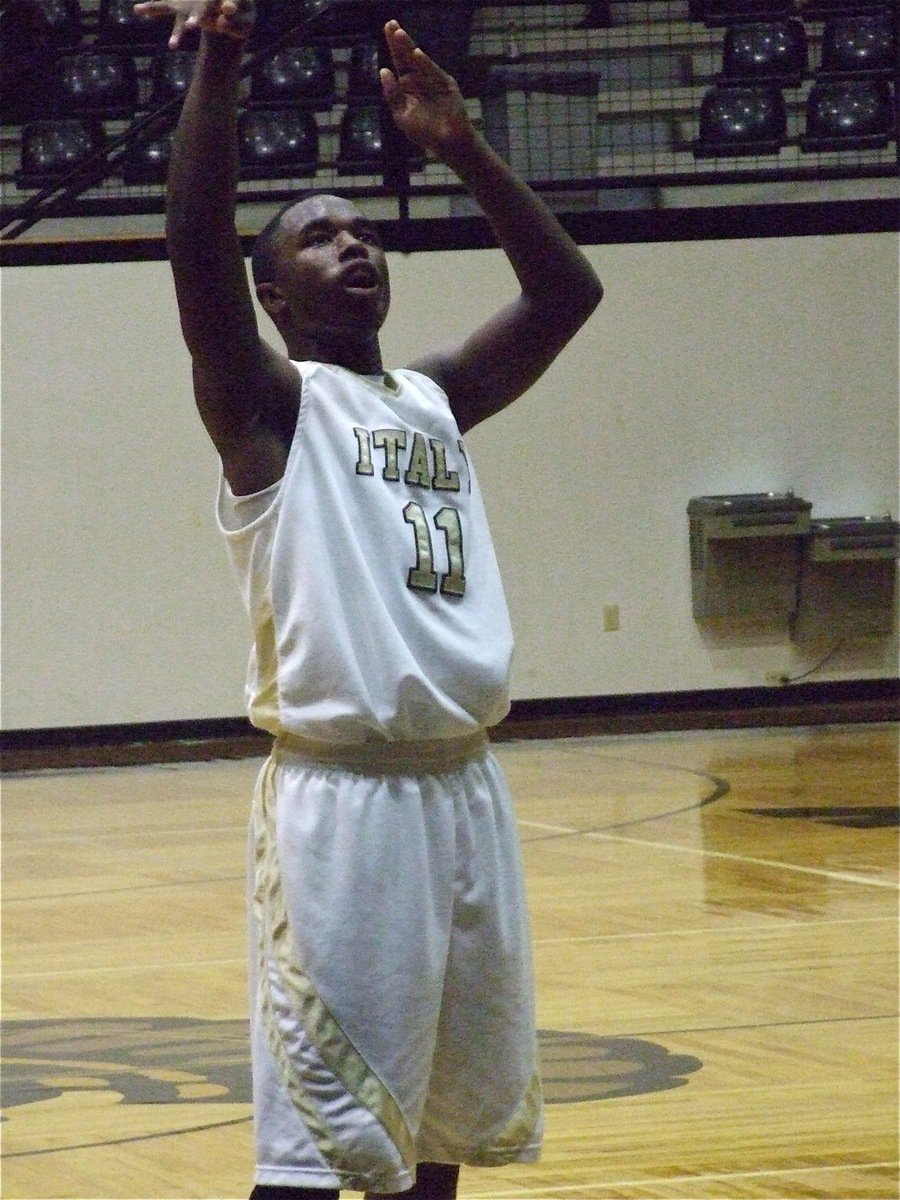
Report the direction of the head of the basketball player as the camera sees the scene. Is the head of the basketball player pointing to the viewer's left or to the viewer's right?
to the viewer's right

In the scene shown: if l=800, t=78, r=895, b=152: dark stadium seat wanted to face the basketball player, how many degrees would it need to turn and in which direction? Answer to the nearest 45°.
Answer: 0° — it already faces them

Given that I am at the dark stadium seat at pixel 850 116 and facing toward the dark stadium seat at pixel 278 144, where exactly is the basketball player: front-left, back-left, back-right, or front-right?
front-left

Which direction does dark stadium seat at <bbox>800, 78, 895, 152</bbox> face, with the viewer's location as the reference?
facing the viewer

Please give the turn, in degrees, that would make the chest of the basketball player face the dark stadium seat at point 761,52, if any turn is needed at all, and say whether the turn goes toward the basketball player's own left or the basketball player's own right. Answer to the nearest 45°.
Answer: approximately 135° to the basketball player's own left

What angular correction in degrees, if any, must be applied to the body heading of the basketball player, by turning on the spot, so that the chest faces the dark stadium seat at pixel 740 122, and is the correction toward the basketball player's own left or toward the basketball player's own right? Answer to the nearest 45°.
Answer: approximately 135° to the basketball player's own left

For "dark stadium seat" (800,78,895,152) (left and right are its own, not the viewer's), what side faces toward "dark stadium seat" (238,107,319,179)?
right

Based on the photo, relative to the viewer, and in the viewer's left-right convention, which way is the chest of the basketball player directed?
facing the viewer and to the right of the viewer

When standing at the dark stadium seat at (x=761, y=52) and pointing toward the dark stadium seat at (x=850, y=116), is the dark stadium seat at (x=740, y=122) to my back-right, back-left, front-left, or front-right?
front-right

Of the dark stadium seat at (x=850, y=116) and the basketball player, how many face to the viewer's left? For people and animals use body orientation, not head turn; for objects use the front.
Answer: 0

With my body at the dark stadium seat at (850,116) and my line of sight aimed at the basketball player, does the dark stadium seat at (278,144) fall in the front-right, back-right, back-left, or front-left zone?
front-right

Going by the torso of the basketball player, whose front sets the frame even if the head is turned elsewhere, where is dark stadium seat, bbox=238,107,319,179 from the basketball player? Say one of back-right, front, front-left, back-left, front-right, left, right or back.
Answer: back-left

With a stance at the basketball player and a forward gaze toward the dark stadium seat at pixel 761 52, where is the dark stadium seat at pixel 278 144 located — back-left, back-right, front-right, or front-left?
front-left
